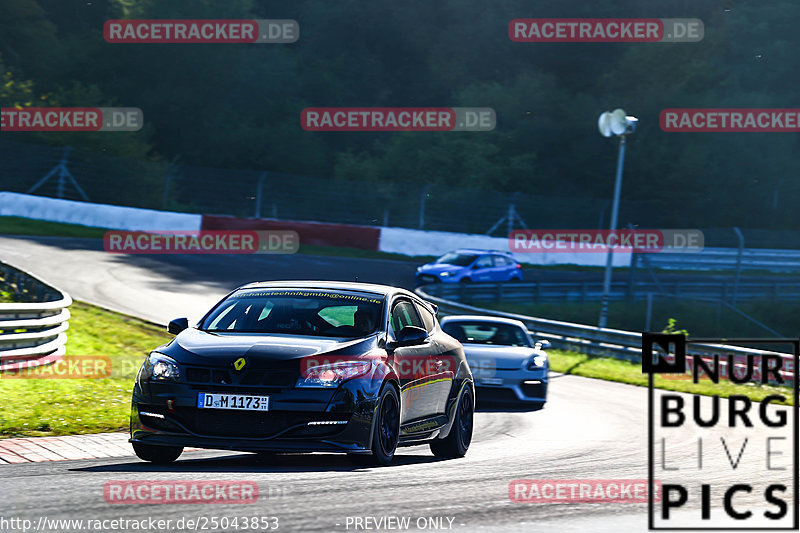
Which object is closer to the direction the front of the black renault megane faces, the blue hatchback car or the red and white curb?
the red and white curb

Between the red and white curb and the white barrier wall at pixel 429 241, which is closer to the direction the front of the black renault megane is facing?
the red and white curb

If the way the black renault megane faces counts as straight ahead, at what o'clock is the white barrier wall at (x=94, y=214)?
The white barrier wall is roughly at 4 o'clock from the black renault megane.

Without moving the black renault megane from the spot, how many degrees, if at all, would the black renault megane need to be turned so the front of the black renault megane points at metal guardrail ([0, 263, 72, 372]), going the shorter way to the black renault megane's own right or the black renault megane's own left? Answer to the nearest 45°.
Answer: approximately 90° to the black renault megane's own right

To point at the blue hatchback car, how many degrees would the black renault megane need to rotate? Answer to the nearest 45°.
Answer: approximately 135° to its right

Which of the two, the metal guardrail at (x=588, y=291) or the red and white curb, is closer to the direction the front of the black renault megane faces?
the red and white curb

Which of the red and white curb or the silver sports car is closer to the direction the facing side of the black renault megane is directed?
the red and white curb

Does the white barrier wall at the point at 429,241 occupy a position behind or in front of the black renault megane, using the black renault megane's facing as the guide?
behind

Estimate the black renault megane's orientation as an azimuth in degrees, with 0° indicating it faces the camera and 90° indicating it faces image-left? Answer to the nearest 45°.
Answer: approximately 45°

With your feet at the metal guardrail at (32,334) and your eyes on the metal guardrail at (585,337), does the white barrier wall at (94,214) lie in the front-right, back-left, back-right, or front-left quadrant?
front-left

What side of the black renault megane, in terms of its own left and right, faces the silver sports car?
back
